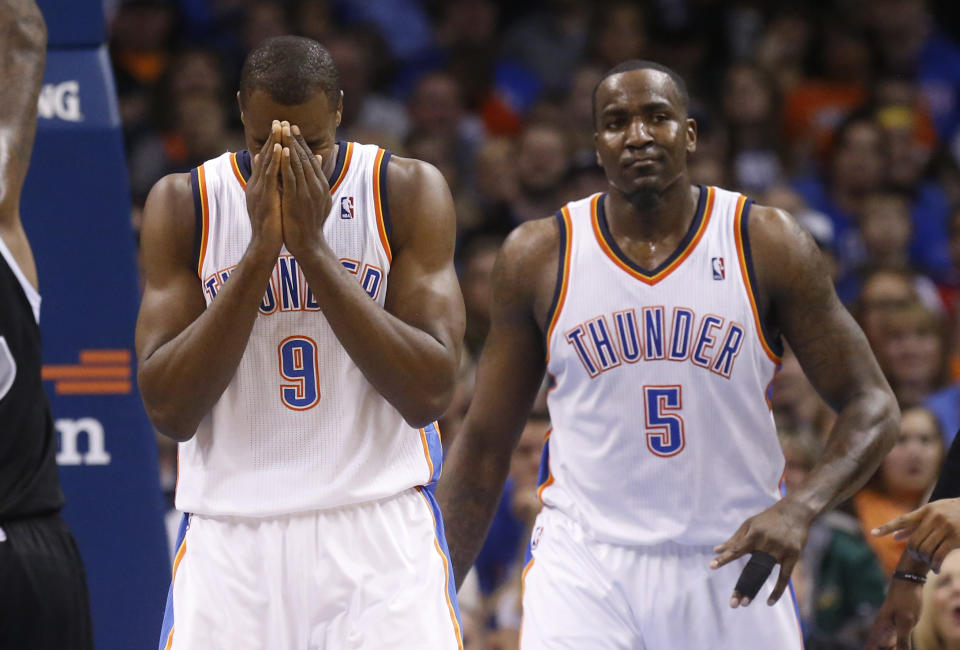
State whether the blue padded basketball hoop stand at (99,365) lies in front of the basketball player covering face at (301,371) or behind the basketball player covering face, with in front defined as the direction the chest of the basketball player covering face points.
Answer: behind

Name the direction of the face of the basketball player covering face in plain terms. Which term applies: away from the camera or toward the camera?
toward the camera

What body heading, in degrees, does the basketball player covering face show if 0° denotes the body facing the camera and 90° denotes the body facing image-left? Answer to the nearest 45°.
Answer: approximately 0°
